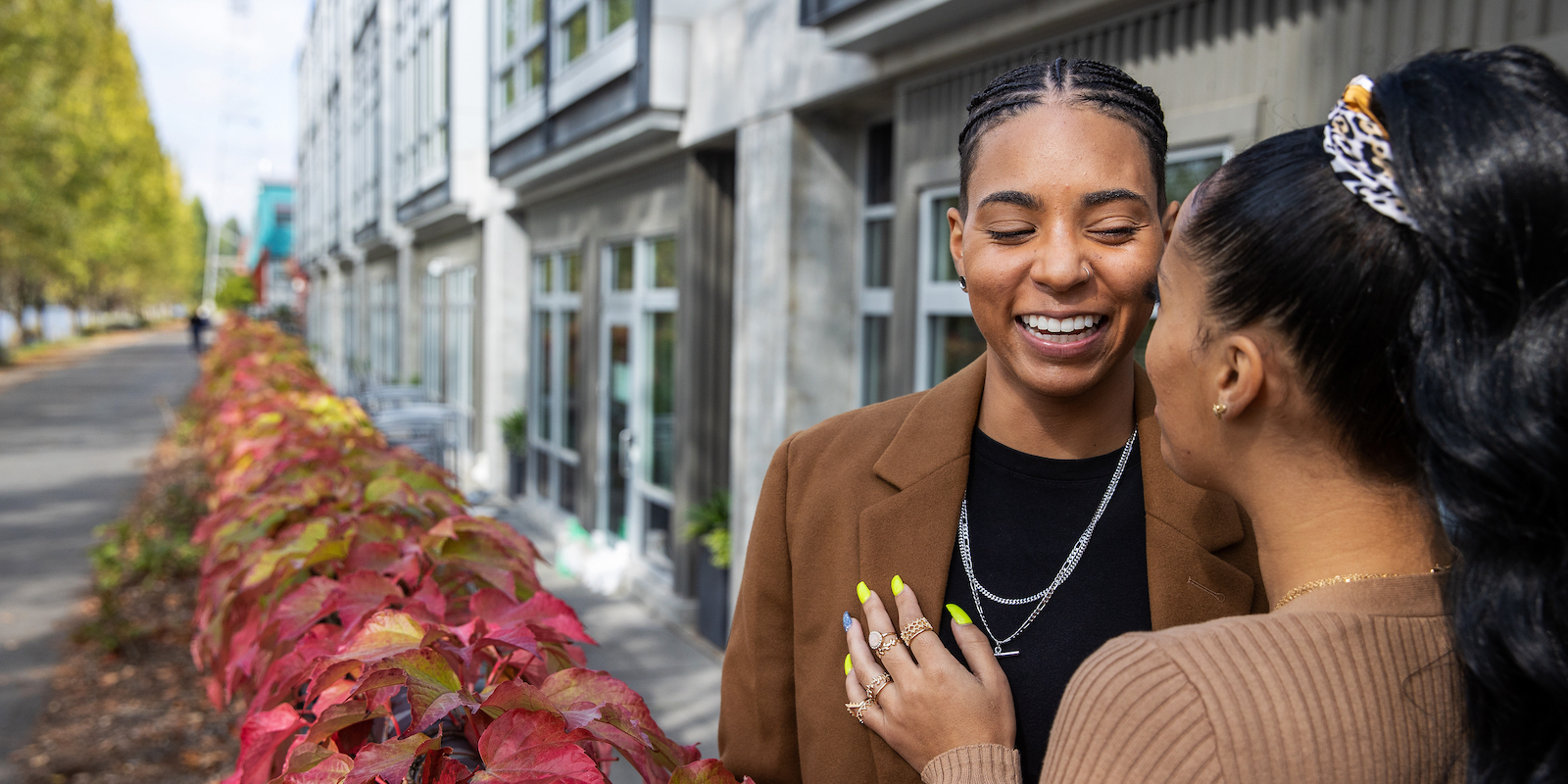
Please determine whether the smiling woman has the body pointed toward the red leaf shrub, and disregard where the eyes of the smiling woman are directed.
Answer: no

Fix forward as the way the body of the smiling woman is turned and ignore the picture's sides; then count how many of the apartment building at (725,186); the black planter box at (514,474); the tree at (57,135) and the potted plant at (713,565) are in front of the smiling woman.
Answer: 0

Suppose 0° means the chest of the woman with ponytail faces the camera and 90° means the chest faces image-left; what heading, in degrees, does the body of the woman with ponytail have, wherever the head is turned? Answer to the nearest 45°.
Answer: approximately 135°

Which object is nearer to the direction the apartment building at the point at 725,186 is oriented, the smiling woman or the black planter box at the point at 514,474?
the smiling woman

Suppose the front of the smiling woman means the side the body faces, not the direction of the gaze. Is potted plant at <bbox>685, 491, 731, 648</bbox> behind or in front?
behind

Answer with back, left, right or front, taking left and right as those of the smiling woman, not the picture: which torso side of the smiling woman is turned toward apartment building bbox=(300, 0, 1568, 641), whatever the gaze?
back

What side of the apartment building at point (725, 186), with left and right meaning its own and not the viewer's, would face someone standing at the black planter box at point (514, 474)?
right

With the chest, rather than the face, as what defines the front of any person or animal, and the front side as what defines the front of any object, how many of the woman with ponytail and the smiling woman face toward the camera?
1

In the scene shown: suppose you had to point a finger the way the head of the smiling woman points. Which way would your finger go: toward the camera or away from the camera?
toward the camera

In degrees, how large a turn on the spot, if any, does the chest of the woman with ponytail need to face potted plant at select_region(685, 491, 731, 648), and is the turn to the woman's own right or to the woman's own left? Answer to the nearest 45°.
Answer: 0° — they already face it

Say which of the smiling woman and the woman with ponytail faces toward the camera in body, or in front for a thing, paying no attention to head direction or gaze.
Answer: the smiling woman

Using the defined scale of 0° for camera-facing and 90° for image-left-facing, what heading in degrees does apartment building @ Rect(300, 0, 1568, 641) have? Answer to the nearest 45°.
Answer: approximately 45°

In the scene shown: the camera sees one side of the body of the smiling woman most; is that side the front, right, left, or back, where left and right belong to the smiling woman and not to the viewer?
front

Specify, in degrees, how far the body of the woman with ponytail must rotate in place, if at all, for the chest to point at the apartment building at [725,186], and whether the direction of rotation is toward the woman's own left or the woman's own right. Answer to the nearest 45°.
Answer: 0° — they already face it

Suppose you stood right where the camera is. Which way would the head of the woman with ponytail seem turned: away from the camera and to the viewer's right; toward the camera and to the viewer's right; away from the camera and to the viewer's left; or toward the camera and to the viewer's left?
away from the camera and to the viewer's left

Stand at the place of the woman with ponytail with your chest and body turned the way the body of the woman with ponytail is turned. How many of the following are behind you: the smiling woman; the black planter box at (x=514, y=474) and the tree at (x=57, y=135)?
0

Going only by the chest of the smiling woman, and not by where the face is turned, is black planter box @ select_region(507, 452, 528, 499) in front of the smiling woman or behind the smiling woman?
behind

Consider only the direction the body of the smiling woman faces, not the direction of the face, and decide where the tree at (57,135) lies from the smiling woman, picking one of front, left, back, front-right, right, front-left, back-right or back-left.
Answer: back-right

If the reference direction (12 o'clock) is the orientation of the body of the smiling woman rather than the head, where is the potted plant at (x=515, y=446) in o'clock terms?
The potted plant is roughly at 5 o'clock from the smiling woman.

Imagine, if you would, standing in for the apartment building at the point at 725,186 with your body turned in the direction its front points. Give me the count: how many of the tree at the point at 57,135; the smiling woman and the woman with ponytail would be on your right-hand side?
1
